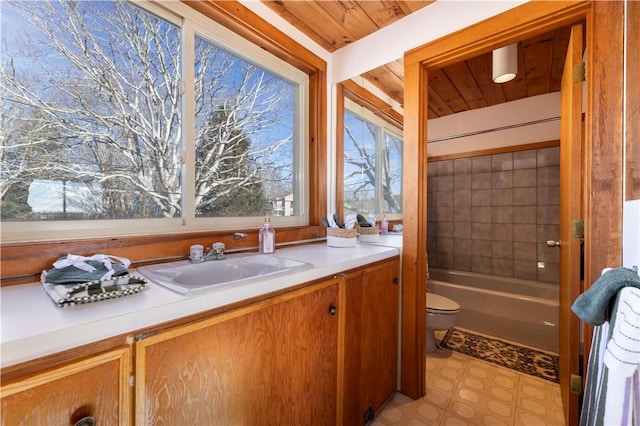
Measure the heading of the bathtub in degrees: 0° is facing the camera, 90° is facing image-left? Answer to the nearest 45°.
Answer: approximately 45°

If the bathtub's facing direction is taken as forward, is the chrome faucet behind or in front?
in front

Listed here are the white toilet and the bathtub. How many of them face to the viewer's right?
1

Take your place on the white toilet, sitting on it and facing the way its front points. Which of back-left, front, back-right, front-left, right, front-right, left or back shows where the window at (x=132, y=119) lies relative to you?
back-right

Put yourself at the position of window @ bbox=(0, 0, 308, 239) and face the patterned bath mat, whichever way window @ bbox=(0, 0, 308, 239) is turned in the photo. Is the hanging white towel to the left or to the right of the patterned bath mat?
right

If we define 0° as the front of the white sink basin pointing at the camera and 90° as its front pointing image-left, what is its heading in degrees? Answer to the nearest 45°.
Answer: approximately 315°

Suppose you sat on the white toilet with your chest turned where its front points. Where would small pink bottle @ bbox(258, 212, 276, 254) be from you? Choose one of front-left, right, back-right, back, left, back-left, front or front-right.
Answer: back-right

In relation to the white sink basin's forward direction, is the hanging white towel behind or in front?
in front

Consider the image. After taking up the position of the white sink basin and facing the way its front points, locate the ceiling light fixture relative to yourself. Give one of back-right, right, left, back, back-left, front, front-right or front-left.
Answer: front-left
